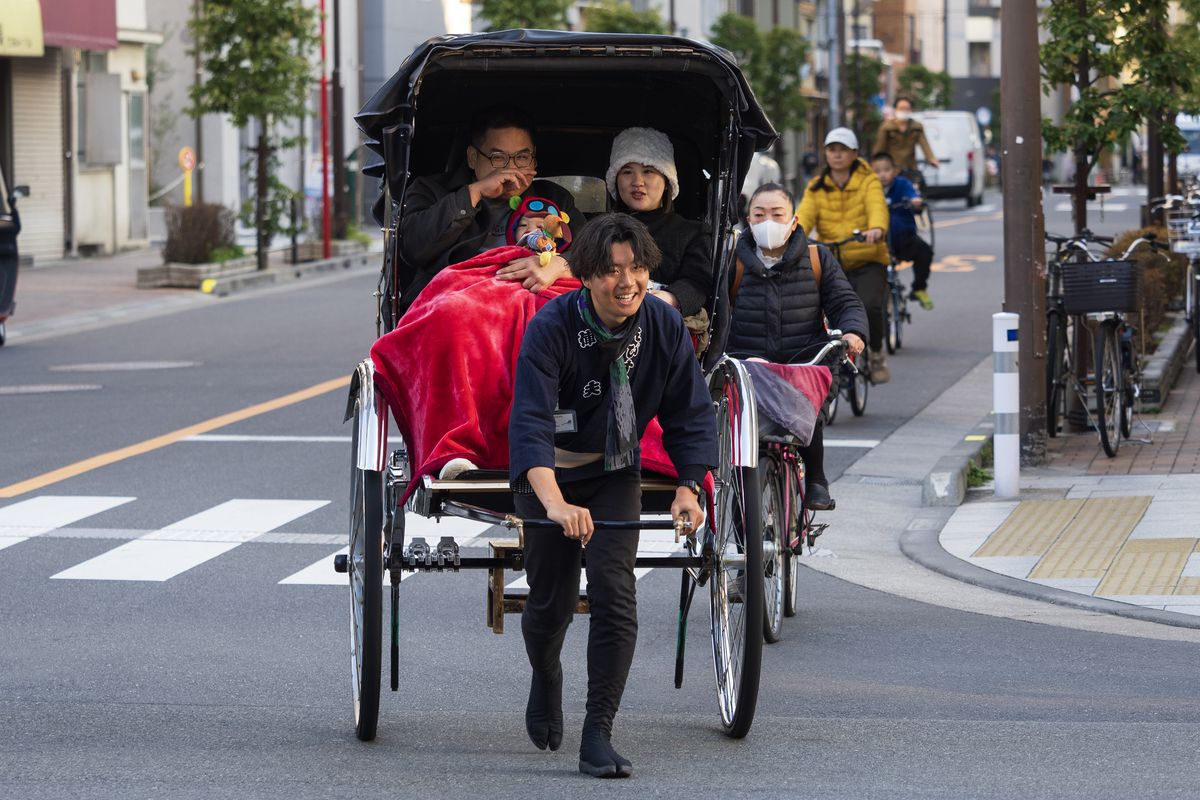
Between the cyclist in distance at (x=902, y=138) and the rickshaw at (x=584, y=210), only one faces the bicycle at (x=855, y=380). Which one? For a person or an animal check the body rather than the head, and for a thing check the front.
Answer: the cyclist in distance

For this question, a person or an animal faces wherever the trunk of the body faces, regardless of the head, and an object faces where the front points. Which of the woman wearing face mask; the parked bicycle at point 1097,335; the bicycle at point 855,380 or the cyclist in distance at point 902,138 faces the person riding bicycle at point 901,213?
the cyclist in distance at point 902,138

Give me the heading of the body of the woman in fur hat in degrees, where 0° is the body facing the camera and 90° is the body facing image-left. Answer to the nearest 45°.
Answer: approximately 45°

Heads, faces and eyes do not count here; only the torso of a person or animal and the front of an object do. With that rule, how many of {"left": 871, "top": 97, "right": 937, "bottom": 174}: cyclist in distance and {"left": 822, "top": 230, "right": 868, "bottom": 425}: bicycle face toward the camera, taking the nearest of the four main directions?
2

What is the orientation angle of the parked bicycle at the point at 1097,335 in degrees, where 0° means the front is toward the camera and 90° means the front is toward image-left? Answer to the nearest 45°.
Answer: approximately 0°

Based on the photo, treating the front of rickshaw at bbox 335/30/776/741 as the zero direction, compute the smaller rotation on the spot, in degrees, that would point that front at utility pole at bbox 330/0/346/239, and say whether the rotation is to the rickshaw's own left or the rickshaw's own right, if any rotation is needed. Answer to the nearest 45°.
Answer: approximately 180°

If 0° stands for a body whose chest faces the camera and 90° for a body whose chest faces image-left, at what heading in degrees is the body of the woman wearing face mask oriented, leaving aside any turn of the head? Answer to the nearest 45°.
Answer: approximately 0°

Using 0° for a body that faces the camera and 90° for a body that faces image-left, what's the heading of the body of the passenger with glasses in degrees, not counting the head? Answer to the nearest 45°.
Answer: approximately 315°

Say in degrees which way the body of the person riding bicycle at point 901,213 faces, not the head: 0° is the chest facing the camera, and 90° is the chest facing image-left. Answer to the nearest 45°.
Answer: approximately 45°

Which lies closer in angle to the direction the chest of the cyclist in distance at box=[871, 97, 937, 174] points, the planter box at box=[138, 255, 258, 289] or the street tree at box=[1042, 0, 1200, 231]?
the street tree

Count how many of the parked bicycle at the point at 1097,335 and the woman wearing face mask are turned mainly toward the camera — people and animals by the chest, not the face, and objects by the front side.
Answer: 2
